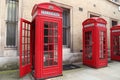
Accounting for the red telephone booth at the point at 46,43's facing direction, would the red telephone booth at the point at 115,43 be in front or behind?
behind

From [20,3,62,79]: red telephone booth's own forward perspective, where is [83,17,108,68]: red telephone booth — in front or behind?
behind
